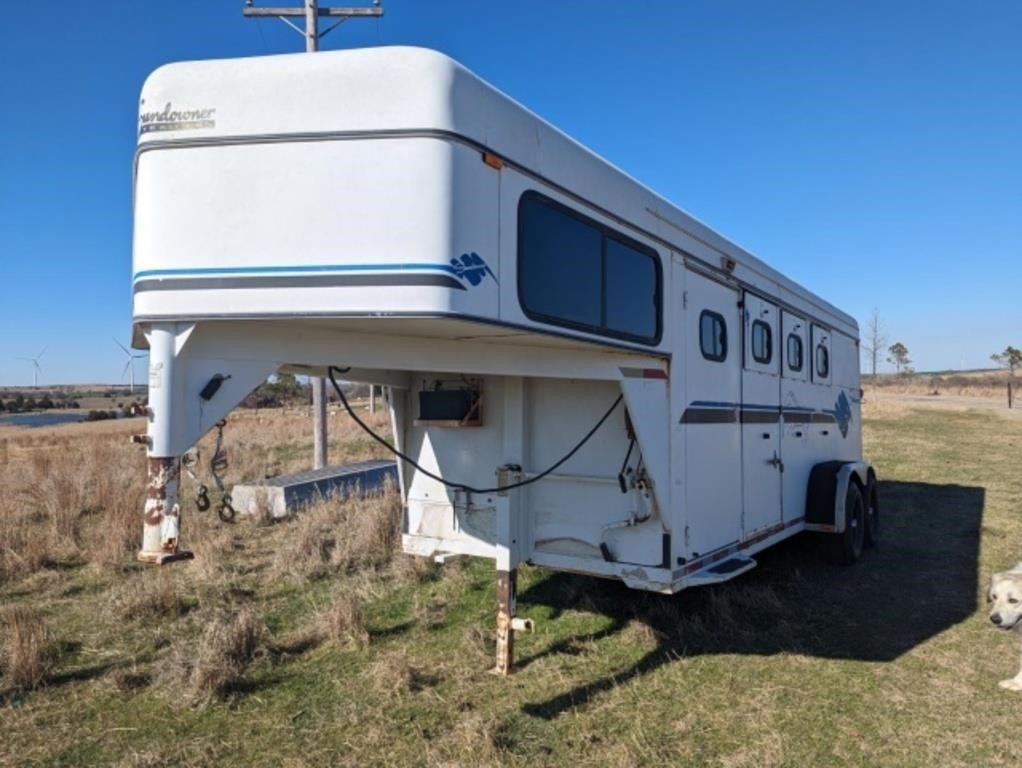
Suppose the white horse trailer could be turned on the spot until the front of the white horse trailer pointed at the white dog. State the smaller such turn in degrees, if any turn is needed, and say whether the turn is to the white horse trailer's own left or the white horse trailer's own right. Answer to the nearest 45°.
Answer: approximately 135° to the white horse trailer's own left

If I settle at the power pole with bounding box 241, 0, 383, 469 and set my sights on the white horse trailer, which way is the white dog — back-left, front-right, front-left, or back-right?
front-left

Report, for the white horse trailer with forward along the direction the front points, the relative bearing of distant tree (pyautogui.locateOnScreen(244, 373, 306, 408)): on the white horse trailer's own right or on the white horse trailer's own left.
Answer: on the white horse trailer's own right

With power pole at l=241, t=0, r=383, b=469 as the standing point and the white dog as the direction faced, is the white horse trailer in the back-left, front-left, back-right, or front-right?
front-right

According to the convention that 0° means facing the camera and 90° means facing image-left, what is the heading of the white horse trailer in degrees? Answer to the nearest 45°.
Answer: approximately 45°

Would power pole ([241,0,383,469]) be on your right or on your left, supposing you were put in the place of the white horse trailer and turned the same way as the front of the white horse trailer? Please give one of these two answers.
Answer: on your right
